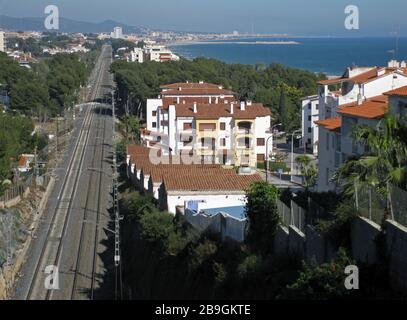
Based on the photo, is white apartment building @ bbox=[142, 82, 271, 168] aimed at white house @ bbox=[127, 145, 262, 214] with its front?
yes

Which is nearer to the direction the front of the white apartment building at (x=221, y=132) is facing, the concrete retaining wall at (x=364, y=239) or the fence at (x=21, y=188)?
the concrete retaining wall

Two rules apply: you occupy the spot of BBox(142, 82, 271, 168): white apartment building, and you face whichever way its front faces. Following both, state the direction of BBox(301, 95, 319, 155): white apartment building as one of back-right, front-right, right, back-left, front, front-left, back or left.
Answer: back-left

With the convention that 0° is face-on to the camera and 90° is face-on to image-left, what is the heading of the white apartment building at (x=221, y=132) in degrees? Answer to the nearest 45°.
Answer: approximately 0°

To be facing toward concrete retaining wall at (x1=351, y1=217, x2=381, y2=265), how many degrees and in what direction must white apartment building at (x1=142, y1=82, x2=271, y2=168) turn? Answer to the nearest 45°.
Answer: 0° — it already faces it

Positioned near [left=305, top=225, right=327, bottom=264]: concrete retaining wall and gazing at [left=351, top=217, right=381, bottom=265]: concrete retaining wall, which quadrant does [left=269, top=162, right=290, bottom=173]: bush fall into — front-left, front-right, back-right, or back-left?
back-left

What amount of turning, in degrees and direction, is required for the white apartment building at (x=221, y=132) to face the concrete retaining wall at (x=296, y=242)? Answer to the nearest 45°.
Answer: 0° — it already faces it

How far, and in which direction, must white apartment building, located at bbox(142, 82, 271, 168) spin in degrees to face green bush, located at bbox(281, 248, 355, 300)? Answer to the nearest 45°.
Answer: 0° — it already faces it
